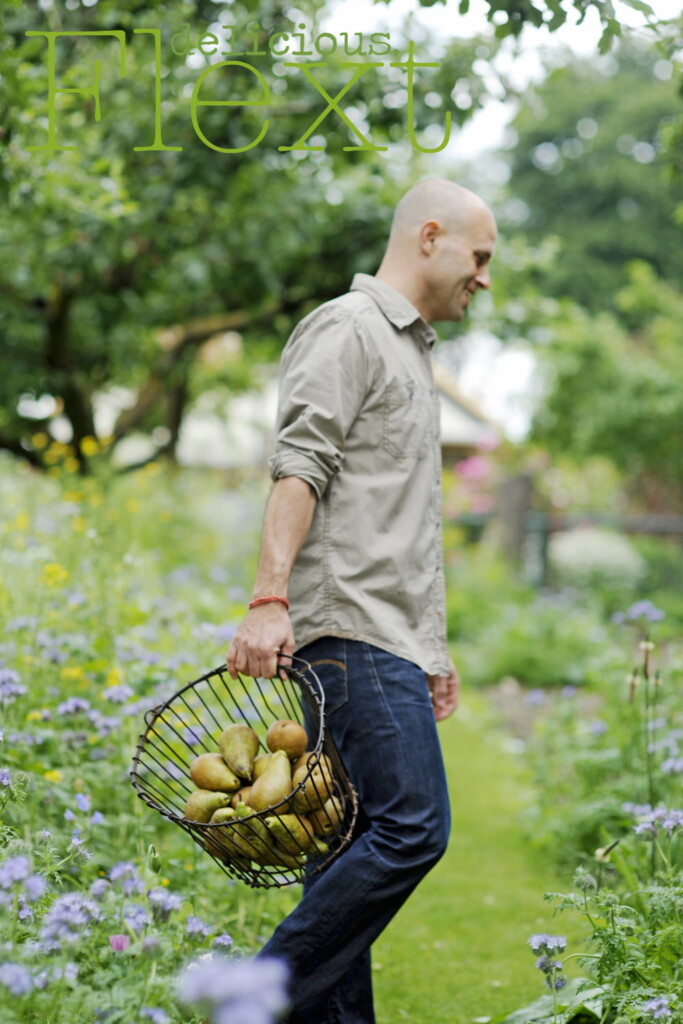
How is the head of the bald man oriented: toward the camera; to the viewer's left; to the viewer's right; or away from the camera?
to the viewer's right

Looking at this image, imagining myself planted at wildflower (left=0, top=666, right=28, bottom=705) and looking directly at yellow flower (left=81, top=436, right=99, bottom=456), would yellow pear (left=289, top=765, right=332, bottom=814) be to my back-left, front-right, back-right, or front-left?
back-right

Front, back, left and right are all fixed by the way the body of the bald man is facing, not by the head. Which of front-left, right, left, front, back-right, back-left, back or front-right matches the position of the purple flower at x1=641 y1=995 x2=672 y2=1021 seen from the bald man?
front-right

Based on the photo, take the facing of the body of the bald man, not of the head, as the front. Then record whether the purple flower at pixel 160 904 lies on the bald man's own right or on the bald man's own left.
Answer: on the bald man's own right

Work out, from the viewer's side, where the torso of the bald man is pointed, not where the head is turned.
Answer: to the viewer's right

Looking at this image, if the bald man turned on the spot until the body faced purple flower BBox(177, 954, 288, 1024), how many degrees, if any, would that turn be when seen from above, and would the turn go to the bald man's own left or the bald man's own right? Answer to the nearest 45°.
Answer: approximately 90° to the bald man's own right

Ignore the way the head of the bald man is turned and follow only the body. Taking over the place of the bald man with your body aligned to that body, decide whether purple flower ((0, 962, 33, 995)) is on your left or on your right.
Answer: on your right
